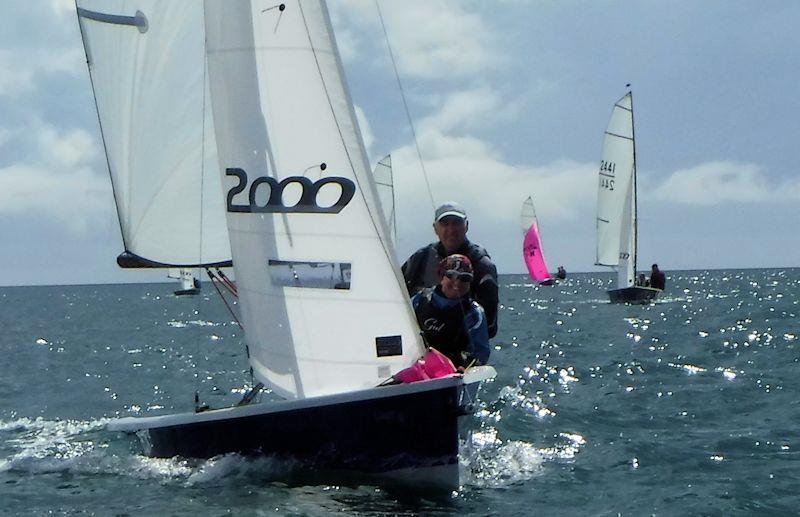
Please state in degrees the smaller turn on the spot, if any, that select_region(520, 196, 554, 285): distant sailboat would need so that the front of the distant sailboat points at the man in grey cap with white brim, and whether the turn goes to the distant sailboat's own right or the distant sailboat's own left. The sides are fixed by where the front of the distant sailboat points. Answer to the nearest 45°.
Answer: approximately 45° to the distant sailboat's own left

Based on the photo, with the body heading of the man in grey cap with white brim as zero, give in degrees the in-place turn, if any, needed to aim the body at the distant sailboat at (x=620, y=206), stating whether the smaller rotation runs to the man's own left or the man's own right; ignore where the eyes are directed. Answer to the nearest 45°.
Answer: approximately 180°

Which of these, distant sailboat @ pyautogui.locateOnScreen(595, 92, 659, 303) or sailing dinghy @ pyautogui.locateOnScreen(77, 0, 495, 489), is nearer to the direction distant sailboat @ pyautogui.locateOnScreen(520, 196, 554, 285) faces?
the sailing dinghy

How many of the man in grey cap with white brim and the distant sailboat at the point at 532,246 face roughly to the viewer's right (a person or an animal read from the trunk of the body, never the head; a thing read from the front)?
0

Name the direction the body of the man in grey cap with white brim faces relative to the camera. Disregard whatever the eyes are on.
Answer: toward the camera

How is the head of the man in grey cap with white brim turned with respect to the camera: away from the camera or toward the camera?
toward the camera

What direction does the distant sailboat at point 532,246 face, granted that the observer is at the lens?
facing the viewer and to the left of the viewer

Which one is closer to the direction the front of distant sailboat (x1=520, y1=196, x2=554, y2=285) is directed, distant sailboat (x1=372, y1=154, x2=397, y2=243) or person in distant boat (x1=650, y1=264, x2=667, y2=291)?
the distant sailboat

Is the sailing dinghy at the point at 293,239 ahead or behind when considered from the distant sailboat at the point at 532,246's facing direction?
ahead

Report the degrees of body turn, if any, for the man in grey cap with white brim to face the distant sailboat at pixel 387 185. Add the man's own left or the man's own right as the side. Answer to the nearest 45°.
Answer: approximately 180°

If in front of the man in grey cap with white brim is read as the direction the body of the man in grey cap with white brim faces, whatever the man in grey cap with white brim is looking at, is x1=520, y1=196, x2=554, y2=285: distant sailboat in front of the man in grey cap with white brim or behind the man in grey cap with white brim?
behind
